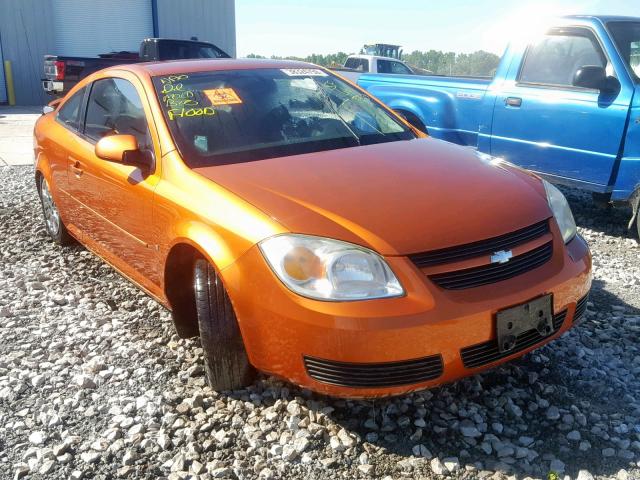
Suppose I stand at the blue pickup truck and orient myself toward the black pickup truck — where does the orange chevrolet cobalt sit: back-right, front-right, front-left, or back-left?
back-left

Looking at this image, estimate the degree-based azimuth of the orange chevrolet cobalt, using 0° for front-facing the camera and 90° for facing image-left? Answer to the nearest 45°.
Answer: approximately 315°

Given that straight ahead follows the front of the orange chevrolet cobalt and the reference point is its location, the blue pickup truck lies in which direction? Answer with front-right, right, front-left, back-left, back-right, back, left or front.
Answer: left

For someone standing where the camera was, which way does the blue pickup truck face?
facing the viewer and to the right of the viewer

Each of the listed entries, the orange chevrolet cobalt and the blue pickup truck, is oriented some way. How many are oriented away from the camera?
0

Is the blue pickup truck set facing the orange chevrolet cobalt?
no
